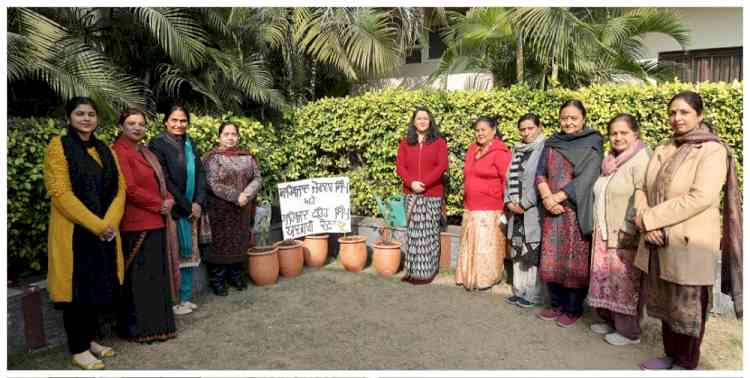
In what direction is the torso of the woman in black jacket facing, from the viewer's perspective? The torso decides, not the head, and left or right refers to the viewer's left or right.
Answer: facing the viewer and to the right of the viewer

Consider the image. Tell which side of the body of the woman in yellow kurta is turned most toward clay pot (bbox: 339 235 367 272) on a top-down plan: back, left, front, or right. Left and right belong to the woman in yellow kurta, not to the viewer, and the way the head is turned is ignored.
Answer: left

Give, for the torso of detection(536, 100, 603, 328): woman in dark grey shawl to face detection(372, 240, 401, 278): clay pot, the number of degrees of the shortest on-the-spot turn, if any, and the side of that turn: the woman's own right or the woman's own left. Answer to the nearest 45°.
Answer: approximately 90° to the woman's own right

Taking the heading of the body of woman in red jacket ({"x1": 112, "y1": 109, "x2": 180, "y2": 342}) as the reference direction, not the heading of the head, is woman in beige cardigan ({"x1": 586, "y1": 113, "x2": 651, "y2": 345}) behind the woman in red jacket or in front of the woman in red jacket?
in front

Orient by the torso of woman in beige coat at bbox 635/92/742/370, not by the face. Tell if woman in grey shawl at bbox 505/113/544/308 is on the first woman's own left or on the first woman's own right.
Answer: on the first woman's own right

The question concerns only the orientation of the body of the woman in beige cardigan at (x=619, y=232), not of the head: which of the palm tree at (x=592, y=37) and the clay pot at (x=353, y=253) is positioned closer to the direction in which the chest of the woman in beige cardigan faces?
the clay pot

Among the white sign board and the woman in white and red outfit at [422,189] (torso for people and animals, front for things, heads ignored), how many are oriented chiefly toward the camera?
2
